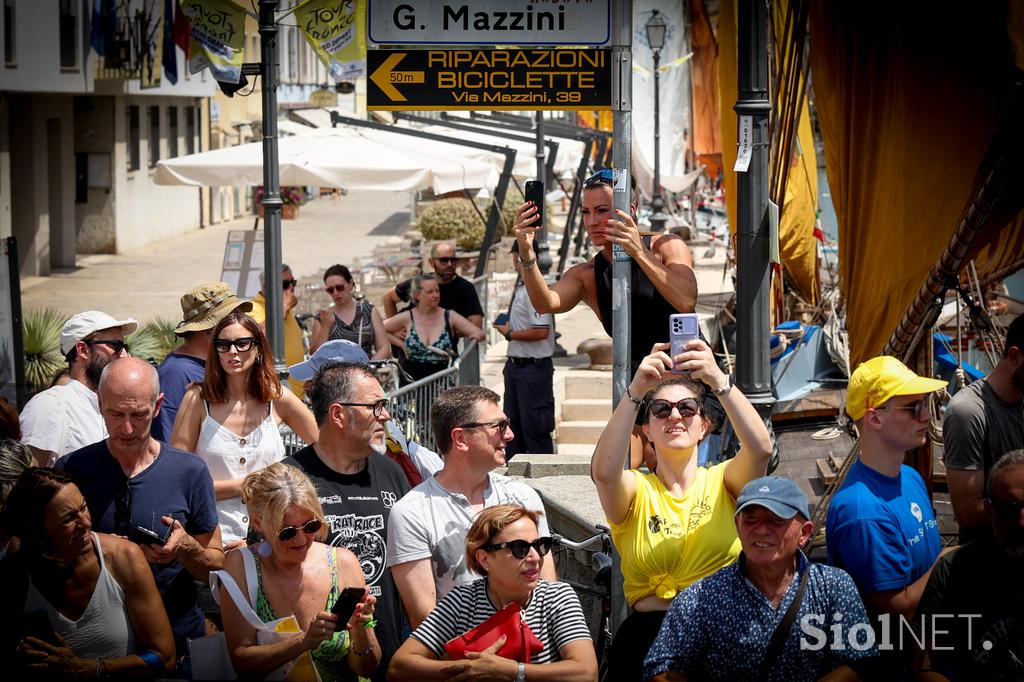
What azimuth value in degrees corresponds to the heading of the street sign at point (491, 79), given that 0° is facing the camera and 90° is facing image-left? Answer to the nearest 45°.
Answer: approximately 0°

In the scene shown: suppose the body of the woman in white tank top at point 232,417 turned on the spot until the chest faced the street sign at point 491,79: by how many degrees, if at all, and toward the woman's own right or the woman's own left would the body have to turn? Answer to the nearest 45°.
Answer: approximately 45° to the woman's own left

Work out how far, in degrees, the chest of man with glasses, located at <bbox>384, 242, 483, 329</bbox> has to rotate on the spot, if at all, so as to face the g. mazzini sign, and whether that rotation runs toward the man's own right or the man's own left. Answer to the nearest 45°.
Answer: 0° — they already face it

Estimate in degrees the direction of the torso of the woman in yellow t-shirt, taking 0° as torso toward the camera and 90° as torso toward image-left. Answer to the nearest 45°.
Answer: approximately 0°

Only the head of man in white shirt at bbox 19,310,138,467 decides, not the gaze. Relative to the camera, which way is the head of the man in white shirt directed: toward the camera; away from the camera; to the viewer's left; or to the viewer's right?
to the viewer's right
